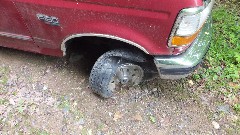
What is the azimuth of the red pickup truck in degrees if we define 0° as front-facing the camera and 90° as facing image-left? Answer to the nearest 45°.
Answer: approximately 315°

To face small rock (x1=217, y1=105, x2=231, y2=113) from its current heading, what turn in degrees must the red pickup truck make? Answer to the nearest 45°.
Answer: approximately 45° to its right
